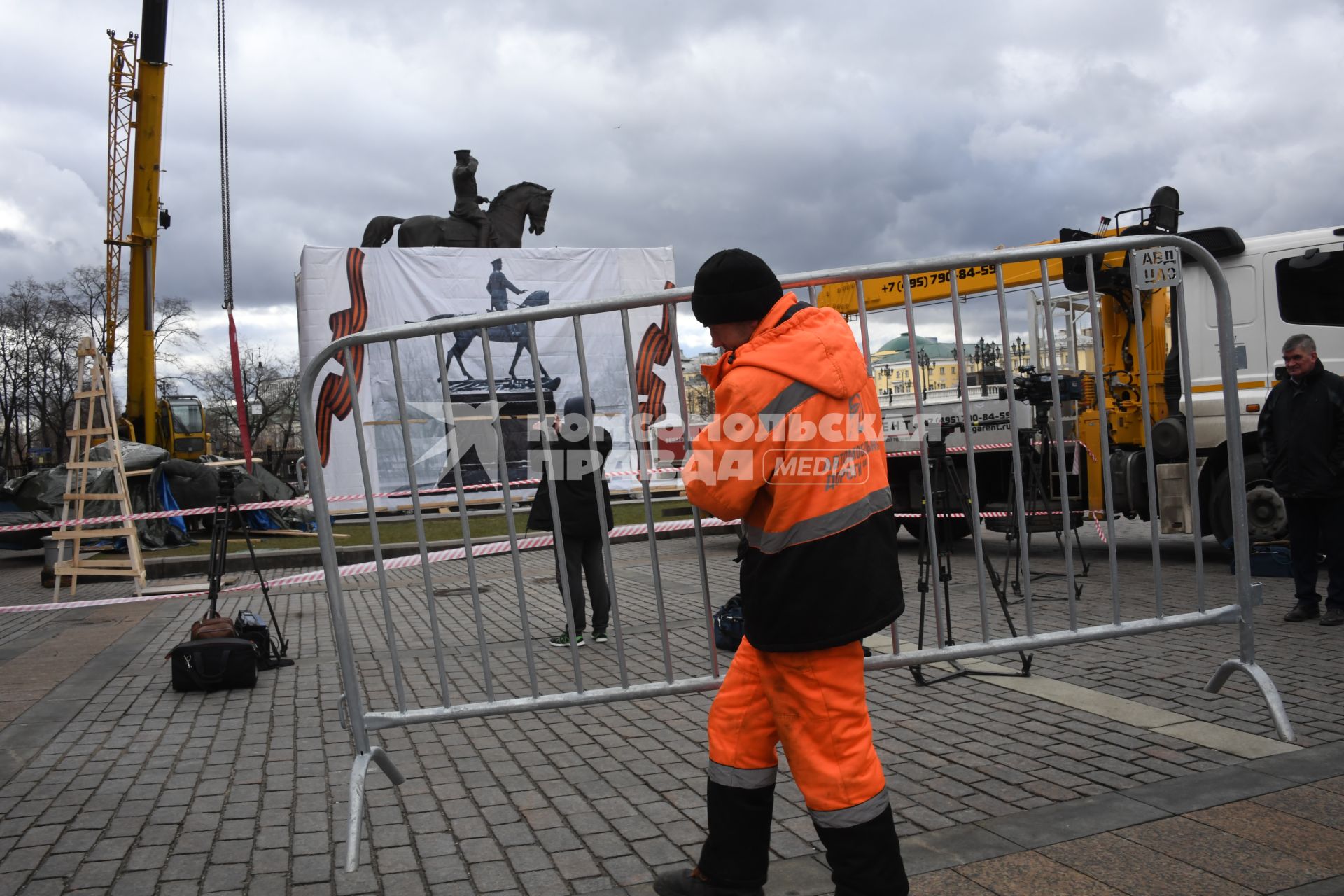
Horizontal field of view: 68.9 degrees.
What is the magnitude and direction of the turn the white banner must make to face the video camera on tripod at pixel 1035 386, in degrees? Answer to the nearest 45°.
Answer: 0° — it already faces it

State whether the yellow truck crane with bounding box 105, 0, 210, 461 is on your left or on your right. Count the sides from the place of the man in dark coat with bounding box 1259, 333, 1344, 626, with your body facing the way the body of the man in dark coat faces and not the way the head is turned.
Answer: on your right

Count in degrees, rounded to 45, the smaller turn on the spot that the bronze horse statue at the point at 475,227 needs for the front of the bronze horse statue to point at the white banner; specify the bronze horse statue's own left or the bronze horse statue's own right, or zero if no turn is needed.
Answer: approximately 135° to the bronze horse statue's own right

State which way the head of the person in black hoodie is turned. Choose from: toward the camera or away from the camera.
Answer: away from the camera

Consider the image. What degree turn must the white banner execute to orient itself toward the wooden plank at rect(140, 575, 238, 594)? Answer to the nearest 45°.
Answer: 0° — it already faces it

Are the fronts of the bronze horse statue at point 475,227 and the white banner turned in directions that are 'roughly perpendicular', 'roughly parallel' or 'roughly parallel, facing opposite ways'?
roughly perpendicular

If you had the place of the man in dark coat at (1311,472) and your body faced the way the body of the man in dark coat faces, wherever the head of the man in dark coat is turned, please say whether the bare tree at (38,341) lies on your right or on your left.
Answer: on your right

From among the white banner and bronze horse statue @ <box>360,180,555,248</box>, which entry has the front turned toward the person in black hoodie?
the white banner

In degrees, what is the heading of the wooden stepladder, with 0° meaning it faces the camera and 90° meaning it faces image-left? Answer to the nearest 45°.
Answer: approximately 0°

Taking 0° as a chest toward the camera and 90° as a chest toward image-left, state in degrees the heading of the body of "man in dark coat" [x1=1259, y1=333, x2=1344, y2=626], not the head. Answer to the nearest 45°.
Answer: approximately 45°

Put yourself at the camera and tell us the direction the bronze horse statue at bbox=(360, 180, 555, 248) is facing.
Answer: facing to the right of the viewer

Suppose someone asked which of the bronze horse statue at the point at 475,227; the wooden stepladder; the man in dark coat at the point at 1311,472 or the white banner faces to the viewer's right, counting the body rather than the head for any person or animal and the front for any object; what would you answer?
the bronze horse statue

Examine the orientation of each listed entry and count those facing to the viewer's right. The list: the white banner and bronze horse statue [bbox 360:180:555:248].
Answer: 1

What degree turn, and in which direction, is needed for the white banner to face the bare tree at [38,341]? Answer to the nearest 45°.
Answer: approximately 135° to its right
